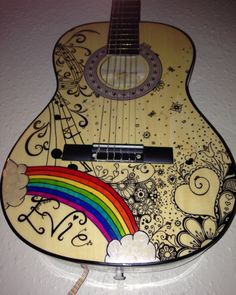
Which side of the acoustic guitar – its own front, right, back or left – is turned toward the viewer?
front
